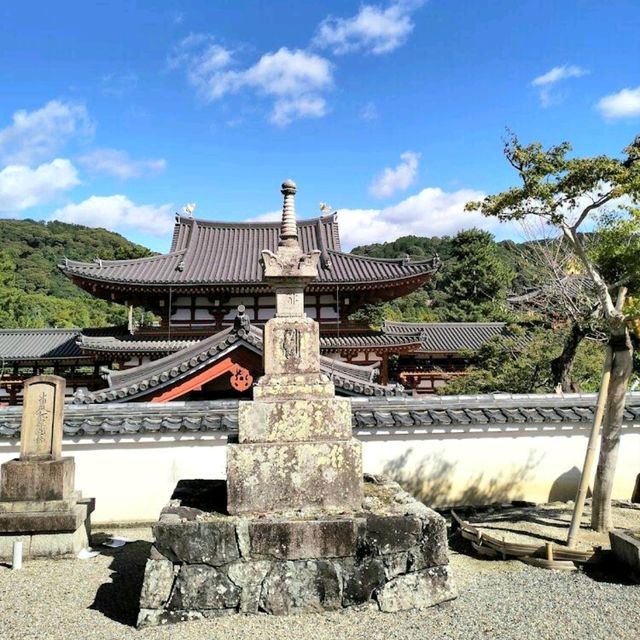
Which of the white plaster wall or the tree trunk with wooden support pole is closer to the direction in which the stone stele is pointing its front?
the tree trunk with wooden support pole

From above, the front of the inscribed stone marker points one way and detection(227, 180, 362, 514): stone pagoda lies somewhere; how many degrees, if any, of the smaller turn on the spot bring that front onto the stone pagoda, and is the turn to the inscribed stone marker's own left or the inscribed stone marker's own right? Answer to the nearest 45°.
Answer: approximately 45° to the inscribed stone marker's own left

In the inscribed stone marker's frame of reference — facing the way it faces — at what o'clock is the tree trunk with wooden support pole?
The tree trunk with wooden support pole is roughly at 10 o'clock from the inscribed stone marker.

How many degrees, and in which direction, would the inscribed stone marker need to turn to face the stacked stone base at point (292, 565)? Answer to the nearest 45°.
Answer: approximately 45° to its left
